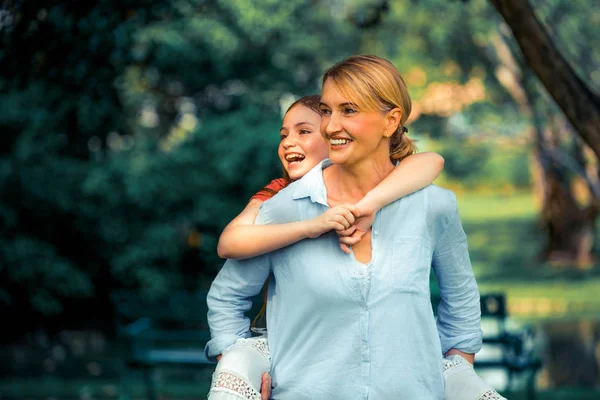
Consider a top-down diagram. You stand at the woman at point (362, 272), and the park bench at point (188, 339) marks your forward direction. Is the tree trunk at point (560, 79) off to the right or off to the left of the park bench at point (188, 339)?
right

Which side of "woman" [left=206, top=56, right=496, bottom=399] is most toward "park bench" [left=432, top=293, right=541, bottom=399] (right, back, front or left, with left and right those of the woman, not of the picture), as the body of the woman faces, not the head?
back

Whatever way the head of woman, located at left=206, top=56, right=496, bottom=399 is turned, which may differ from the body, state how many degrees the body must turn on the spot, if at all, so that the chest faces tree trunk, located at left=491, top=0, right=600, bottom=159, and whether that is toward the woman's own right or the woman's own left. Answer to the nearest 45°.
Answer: approximately 135° to the woman's own left

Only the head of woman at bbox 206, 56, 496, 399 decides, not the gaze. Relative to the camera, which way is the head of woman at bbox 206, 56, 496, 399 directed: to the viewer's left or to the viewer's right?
to the viewer's left

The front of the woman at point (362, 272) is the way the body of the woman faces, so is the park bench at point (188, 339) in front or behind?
behind
